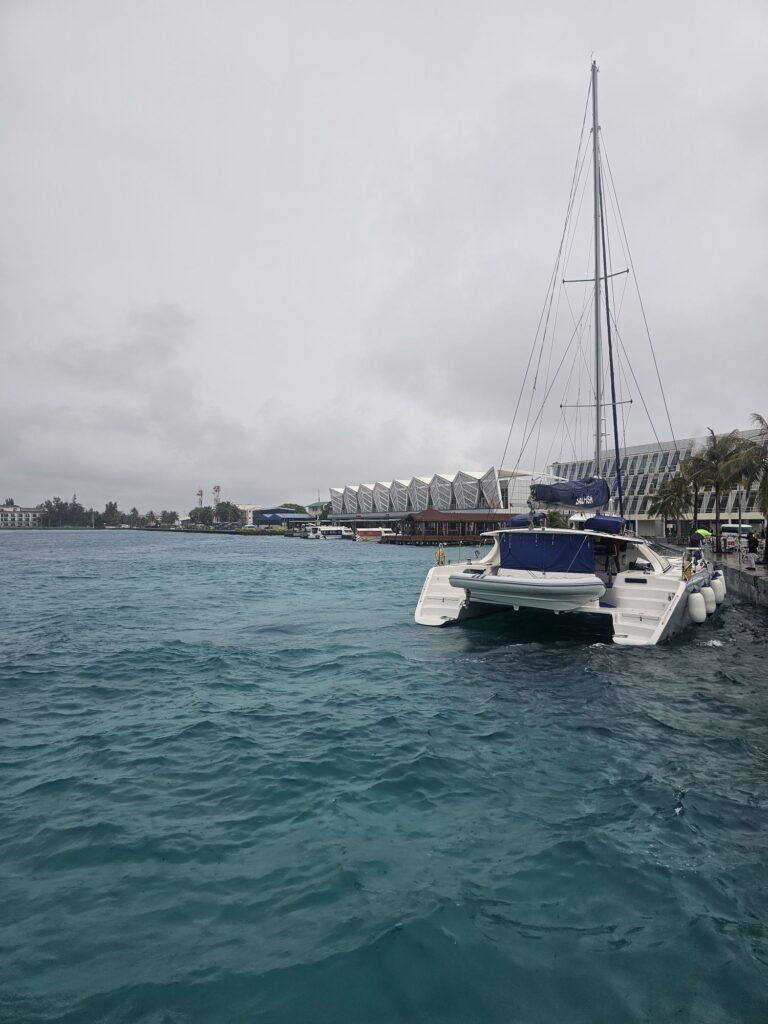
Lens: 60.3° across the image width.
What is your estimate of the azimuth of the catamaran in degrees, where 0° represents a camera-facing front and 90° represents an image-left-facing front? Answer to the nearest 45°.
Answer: approximately 225°
